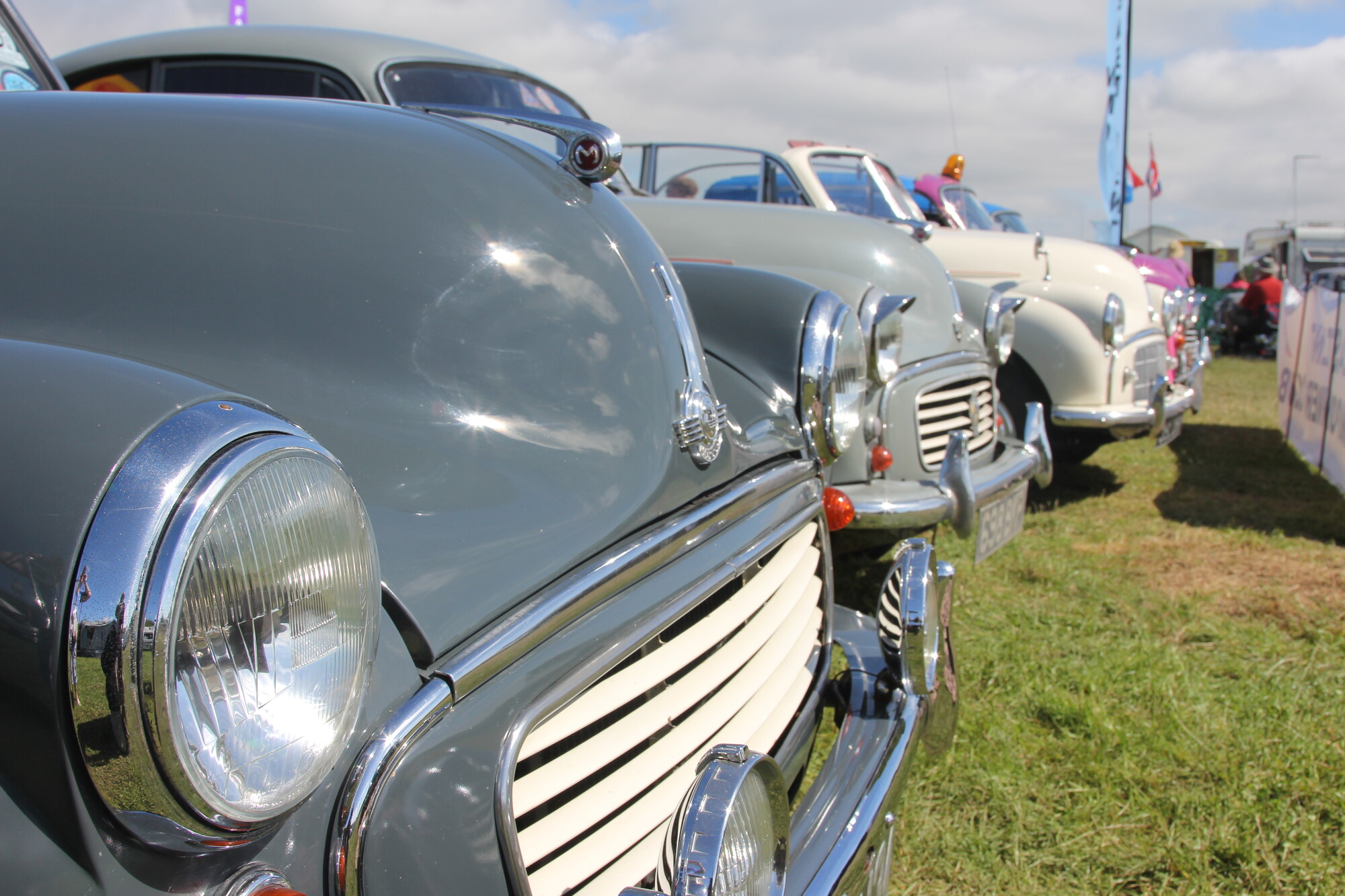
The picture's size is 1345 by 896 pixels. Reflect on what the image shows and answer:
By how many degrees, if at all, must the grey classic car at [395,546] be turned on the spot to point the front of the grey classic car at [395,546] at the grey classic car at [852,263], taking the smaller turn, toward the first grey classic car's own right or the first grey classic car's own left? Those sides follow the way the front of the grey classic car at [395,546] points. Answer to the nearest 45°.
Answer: approximately 90° to the first grey classic car's own left

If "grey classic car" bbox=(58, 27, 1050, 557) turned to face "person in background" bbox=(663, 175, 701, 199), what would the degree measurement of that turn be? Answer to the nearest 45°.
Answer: approximately 135° to its left

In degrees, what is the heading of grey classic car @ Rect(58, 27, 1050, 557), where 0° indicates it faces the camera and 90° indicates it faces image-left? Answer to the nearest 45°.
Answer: approximately 315°

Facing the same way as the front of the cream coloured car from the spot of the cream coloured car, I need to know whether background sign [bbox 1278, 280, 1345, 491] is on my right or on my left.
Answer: on my left

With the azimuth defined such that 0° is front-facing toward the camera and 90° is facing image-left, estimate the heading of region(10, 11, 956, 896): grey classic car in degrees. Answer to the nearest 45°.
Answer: approximately 315°

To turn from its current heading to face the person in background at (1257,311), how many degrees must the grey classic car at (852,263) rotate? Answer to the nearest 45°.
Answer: approximately 90° to its left

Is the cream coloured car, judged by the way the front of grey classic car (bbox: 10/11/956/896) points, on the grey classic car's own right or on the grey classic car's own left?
on the grey classic car's own left

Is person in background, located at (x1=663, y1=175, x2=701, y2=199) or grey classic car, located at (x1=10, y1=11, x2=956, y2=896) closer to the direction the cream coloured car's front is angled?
the grey classic car

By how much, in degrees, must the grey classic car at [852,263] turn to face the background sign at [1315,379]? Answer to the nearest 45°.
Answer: approximately 90° to its left
